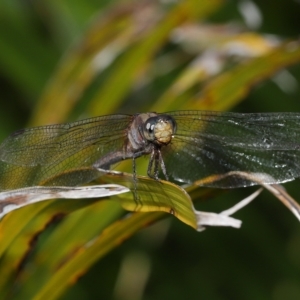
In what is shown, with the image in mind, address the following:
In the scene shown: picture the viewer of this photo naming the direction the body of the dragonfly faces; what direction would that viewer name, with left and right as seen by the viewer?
facing the viewer and to the right of the viewer
